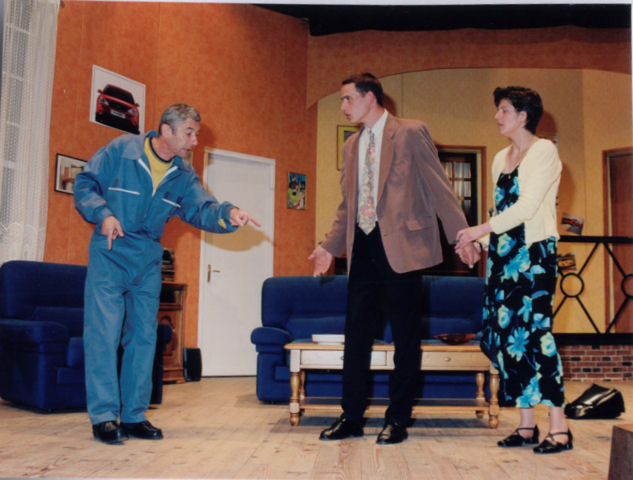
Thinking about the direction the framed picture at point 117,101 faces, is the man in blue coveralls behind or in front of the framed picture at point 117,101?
in front

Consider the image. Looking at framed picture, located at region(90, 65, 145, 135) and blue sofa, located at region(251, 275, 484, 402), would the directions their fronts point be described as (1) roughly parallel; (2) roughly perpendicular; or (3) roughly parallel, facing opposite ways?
roughly perpendicular

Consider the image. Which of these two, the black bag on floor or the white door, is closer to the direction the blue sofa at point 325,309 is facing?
the black bag on floor

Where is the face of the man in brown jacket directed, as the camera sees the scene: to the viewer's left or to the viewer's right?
to the viewer's left

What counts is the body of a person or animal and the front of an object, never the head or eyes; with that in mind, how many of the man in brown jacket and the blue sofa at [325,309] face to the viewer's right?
0

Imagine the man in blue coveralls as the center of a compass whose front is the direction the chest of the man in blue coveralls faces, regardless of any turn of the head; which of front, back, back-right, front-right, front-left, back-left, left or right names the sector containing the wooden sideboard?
back-left

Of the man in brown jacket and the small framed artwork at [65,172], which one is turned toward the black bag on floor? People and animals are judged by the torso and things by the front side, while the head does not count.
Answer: the small framed artwork

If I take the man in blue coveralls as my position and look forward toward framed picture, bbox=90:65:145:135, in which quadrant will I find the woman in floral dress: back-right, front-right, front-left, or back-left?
back-right

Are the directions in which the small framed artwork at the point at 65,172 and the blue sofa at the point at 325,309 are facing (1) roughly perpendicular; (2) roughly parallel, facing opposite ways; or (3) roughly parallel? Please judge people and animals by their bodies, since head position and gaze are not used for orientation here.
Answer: roughly perpendicular

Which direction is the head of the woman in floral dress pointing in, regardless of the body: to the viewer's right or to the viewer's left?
to the viewer's left

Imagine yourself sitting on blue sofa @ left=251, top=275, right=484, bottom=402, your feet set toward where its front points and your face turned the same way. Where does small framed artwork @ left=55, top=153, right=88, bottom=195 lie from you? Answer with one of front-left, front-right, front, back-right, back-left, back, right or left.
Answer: right

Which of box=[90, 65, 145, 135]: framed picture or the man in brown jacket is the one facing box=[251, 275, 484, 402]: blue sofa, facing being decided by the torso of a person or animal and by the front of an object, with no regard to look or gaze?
the framed picture
